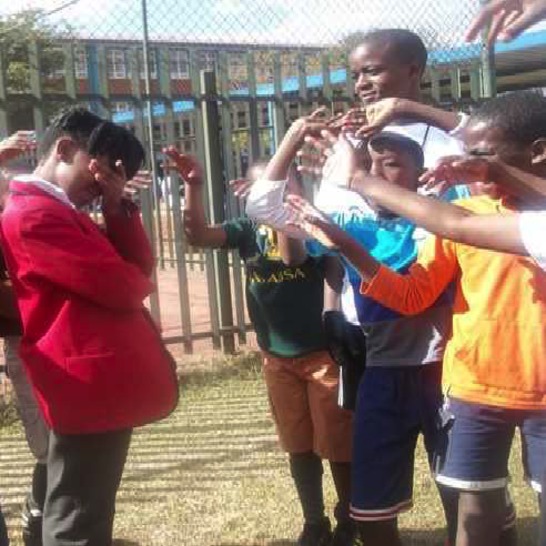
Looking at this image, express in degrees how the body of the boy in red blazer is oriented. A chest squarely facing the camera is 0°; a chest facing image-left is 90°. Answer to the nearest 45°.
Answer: approximately 270°
